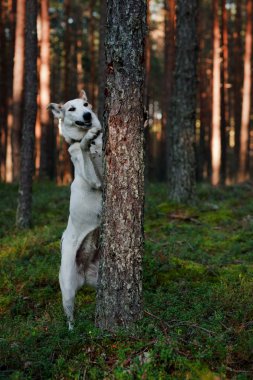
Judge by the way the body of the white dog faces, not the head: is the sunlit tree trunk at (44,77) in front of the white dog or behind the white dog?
behind

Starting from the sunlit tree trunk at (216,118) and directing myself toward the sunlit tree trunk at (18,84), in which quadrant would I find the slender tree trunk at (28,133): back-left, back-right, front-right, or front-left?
front-left

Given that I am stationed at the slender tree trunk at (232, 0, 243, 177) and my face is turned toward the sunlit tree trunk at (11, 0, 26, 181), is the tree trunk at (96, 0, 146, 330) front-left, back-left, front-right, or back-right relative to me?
front-left

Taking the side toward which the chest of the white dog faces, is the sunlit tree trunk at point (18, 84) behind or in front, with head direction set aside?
behind

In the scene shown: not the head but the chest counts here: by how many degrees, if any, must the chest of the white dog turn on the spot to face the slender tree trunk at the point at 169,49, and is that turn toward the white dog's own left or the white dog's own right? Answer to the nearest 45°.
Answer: approximately 135° to the white dog's own left

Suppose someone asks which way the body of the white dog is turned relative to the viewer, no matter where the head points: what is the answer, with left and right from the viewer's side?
facing the viewer and to the right of the viewer
